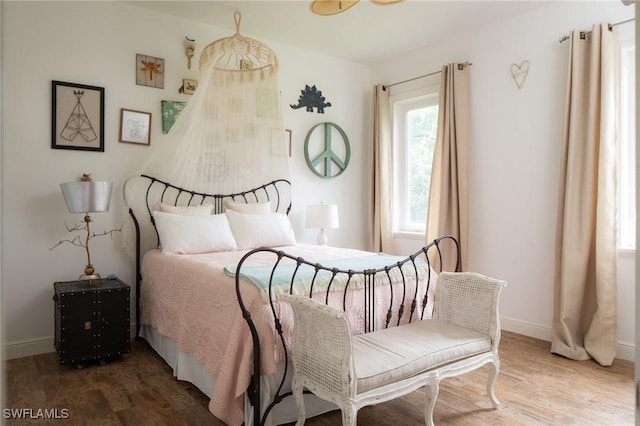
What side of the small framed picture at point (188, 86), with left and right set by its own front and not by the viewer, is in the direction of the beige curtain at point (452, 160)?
left

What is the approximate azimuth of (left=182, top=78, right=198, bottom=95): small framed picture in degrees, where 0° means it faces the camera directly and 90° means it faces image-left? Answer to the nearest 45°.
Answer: approximately 0°

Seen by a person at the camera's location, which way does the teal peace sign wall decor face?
facing the viewer and to the right of the viewer

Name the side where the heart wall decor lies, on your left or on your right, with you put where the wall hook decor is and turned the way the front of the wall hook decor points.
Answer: on your left

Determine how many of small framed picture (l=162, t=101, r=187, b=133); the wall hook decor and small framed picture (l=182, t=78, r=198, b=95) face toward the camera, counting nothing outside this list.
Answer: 3

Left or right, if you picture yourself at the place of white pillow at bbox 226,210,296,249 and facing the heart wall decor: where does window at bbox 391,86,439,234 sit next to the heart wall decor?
left

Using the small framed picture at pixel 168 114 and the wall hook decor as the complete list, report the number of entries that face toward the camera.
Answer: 2

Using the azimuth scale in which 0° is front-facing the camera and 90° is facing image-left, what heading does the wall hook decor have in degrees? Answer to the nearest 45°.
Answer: approximately 0°

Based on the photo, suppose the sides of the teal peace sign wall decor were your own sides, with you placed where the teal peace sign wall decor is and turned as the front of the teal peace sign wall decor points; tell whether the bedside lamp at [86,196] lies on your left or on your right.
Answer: on your right
